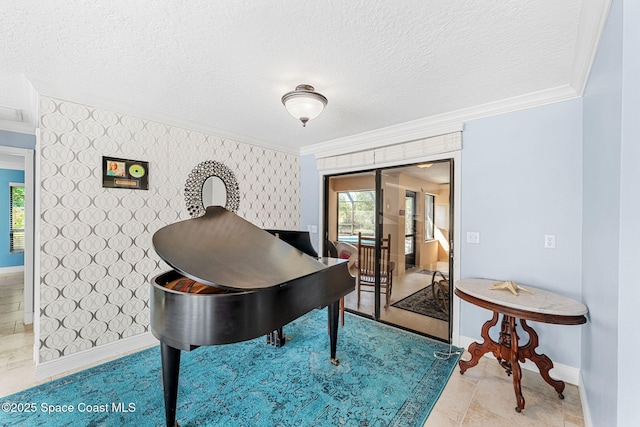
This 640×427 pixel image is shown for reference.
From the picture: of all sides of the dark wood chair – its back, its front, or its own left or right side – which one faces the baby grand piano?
back

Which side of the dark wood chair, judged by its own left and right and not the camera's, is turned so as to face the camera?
back

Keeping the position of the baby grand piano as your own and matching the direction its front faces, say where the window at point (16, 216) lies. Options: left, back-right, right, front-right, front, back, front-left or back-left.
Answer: left

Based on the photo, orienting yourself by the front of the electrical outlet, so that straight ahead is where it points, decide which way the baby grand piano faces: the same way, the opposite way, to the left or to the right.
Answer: the opposite way

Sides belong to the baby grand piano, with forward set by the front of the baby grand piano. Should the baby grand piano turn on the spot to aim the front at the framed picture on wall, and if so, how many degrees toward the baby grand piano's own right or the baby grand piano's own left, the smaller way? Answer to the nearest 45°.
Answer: approximately 90° to the baby grand piano's own left

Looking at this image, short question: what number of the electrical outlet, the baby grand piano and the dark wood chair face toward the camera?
1

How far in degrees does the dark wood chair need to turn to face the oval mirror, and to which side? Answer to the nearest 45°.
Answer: approximately 90° to its left

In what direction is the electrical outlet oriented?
toward the camera

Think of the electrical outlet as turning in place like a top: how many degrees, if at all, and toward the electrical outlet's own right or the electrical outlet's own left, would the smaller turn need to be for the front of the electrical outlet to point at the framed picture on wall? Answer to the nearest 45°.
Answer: approximately 45° to the electrical outlet's own right

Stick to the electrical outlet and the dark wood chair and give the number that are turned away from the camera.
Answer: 1

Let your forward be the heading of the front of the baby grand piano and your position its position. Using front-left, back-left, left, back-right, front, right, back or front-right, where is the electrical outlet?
front-right

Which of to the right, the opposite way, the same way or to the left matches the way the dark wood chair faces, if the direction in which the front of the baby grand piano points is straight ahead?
the same way

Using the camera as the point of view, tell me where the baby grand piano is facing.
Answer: facing away from the viewer and to the right of the viewer

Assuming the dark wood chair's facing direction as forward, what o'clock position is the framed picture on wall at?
The framed picture on wall is roughly at 8 o'clock from the dark wood chair.

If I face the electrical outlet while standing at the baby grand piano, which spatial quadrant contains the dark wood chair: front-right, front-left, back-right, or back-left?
front-left

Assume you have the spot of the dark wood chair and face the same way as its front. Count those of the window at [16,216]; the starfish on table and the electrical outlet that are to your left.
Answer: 1
